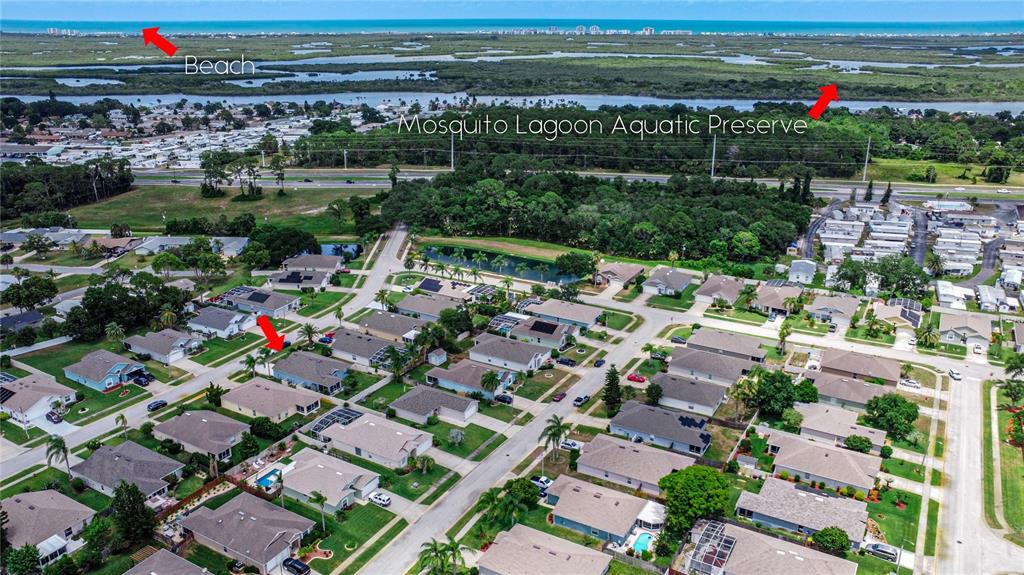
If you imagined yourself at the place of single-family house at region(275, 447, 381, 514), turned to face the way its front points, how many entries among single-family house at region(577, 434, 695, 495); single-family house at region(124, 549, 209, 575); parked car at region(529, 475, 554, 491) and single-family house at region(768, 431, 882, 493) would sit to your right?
1

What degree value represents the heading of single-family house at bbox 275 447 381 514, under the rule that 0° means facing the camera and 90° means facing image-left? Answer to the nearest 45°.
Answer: approximately 315°

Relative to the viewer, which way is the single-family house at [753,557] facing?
to the viewer's right

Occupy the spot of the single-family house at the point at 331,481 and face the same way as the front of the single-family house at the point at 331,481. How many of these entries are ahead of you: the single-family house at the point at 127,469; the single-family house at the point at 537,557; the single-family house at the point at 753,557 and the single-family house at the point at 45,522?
2

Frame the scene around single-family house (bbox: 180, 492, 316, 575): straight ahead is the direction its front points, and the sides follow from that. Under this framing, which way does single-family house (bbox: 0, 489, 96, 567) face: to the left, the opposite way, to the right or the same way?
the opposite way

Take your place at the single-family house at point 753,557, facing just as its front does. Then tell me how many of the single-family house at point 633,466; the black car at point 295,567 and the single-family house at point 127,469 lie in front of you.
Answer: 0

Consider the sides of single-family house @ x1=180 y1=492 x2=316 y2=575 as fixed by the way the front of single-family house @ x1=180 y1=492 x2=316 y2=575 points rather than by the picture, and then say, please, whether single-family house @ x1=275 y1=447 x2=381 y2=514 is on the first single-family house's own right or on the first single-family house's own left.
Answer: on the first single-family house's own left

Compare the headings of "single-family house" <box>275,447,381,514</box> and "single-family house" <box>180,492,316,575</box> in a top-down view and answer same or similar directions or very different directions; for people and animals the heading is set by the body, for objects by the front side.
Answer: same or similar directions

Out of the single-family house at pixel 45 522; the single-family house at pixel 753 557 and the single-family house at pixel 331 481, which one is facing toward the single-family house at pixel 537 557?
the single-family house at pixel 331 481

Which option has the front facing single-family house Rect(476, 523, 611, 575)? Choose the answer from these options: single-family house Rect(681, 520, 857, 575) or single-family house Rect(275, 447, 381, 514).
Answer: single-family house Rect(275, 447, 381, 514)

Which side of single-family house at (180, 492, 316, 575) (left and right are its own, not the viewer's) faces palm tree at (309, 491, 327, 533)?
left

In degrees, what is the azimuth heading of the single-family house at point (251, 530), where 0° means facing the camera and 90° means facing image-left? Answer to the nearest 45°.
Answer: approximately 315°

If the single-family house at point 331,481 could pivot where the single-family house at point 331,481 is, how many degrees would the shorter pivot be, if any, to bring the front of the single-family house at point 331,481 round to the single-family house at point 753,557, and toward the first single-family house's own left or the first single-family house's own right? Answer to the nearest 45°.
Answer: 0° — it already faces it

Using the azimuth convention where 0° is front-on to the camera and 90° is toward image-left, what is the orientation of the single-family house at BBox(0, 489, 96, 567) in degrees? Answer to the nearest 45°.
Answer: approximately 135°

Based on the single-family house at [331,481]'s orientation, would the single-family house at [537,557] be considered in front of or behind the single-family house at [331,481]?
in front

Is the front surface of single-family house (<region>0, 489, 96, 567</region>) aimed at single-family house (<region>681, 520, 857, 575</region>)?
no

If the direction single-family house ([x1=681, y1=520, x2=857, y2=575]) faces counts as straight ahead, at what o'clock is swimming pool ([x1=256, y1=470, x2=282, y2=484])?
The swimming pool is roughly at 6 o'clock from the single-family house.
